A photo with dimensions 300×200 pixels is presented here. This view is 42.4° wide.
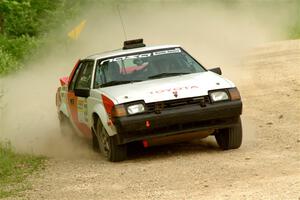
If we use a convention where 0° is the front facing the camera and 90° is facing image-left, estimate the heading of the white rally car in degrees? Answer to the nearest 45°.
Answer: approximately 315°
